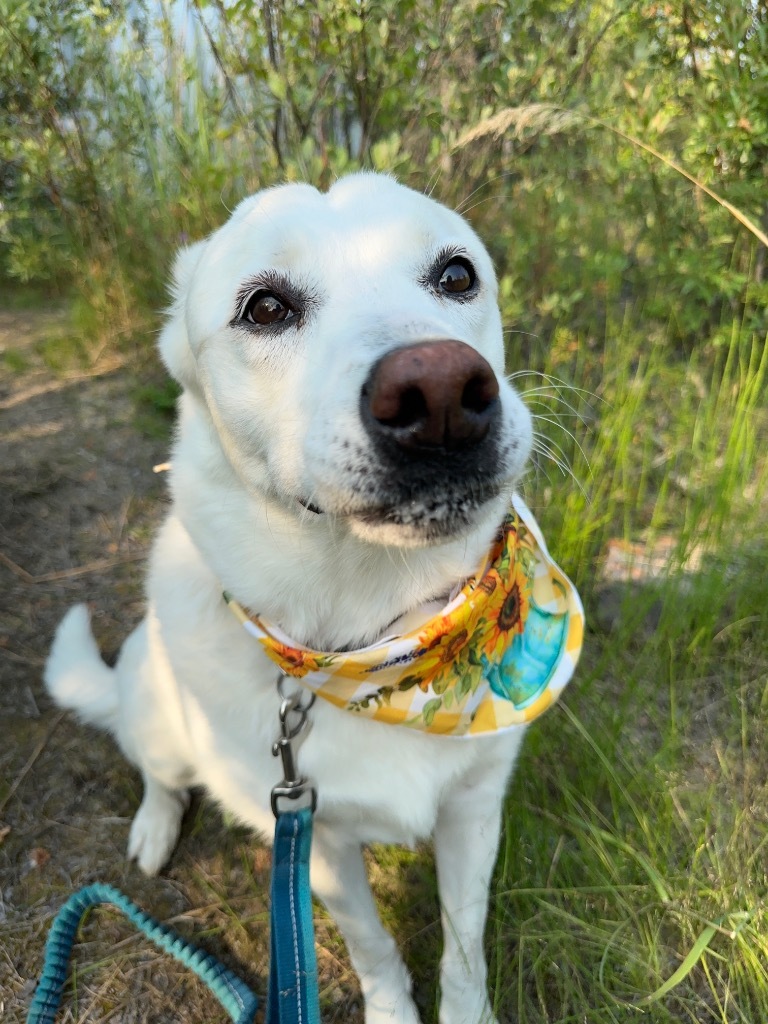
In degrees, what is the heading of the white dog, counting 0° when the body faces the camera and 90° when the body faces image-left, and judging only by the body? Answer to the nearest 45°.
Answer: approximately 315°
